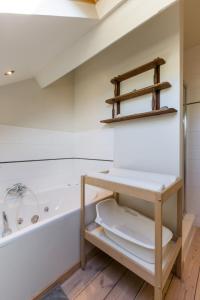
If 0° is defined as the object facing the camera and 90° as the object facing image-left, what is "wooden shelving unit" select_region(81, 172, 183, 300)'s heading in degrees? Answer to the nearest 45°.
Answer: approximately 45°
